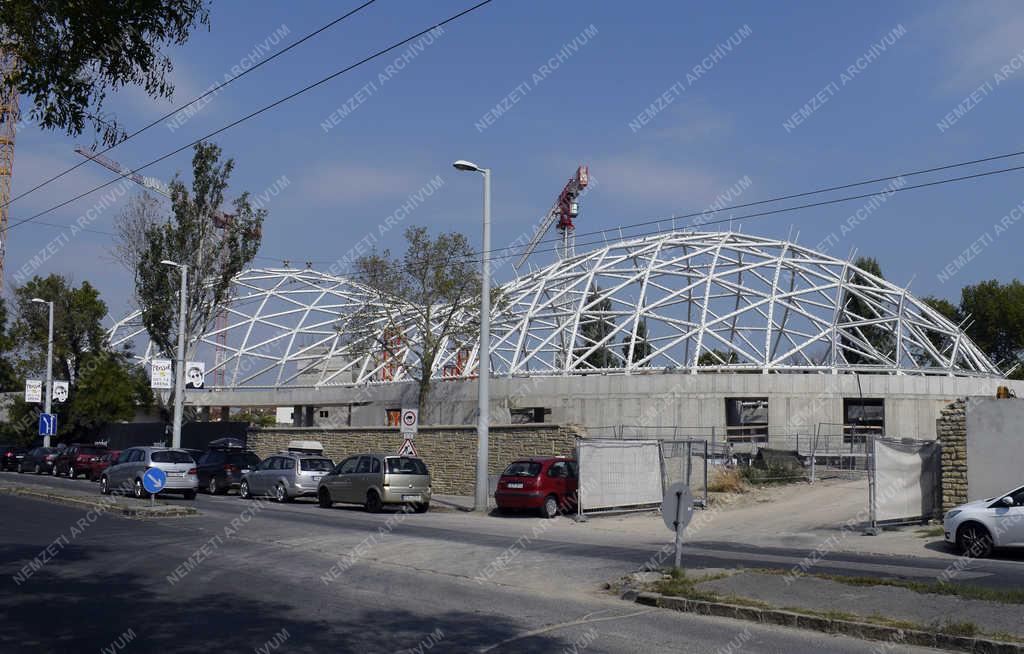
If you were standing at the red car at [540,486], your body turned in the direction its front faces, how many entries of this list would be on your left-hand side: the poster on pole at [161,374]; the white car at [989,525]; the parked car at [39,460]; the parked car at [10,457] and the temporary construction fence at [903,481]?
3

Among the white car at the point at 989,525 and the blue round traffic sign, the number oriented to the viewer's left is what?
1

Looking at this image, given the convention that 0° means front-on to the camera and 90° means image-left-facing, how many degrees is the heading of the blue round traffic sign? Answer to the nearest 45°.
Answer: approximately 0°

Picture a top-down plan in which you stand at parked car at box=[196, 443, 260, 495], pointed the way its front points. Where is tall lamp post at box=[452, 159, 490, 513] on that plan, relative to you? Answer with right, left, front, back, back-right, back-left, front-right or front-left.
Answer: back

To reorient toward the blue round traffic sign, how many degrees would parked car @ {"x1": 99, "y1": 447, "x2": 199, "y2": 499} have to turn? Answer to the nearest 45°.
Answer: approximately 135° to its left

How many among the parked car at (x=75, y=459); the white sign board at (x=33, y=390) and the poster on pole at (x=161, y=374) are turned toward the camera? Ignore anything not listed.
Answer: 2

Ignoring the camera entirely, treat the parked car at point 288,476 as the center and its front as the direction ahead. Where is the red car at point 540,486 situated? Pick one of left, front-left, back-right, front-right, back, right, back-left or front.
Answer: back

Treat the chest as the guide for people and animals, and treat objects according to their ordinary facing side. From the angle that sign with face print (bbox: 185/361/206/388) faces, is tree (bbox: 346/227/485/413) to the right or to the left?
on its left

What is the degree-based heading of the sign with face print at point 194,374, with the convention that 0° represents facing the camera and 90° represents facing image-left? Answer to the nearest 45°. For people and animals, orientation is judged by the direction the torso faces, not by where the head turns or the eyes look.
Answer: approximately 0°

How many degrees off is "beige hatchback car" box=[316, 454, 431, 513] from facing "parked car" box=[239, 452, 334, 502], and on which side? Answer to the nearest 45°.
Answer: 0° — it already faces it

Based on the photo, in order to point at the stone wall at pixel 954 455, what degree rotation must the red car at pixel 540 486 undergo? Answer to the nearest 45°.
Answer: approximately 90° to its right

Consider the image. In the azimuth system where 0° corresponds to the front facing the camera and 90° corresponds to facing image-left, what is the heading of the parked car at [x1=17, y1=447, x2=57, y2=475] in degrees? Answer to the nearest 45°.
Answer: approximately 135°

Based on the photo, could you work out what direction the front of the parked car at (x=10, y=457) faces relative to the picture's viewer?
facing away from the viewer and to the left of the viewer

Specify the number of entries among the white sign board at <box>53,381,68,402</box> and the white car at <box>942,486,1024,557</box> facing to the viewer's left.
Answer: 1
